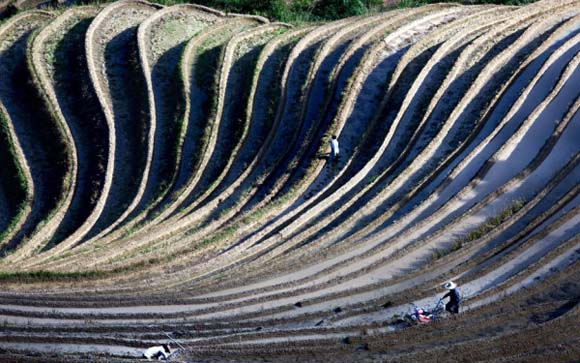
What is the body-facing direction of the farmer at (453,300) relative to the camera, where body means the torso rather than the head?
to the viewer's left

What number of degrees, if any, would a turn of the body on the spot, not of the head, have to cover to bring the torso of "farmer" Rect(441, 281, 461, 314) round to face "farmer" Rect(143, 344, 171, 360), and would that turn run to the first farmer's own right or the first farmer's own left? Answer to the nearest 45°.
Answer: approximately 45° to the first farmer's own left
